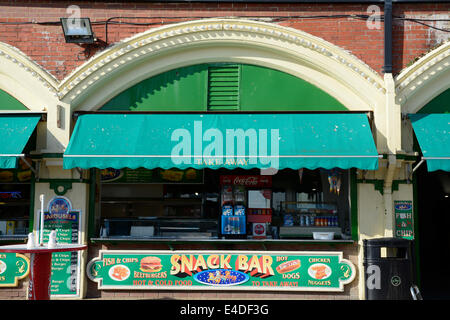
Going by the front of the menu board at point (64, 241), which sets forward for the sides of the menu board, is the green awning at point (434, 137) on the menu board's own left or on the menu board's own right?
on the menu board's own left

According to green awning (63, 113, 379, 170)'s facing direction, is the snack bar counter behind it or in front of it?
behind

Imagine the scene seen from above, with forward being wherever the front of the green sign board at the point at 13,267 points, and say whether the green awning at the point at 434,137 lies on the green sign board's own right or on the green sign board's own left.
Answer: on the green sign board's own left

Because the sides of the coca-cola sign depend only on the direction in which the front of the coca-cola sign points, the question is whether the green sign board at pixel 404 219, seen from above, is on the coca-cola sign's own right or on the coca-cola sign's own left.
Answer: on the coca-cola sign's own left

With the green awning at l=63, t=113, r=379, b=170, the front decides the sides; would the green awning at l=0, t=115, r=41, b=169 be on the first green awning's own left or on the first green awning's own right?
on the first green awning's own right

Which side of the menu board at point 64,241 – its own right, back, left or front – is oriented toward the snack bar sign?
left

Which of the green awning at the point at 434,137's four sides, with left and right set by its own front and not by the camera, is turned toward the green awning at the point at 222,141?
right
